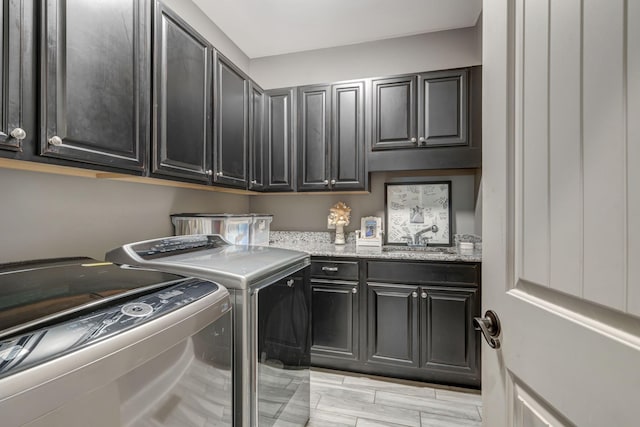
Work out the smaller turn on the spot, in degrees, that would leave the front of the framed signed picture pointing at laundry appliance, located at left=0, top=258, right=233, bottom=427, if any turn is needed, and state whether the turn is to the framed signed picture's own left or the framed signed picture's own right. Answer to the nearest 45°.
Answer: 0° — it already faces it

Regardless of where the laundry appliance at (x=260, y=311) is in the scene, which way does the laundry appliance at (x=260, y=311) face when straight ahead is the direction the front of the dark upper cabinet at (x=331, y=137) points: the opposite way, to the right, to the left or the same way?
to the left

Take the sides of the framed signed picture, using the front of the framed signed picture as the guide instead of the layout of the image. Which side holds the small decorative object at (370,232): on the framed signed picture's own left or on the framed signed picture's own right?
on the framed signed picture's own right

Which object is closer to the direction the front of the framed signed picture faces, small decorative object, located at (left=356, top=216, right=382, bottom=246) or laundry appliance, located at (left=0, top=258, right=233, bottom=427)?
the laundry appliance

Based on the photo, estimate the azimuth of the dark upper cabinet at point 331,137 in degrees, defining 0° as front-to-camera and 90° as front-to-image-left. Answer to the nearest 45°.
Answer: approximately 0°

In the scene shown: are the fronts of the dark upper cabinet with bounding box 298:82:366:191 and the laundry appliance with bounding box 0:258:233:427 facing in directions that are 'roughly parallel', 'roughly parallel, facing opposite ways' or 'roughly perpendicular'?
roughly perpendicular

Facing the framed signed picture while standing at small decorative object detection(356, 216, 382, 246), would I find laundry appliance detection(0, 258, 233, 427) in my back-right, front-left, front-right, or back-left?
back-right

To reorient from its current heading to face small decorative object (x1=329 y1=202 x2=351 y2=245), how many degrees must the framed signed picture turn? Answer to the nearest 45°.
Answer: approximately 90° to its right

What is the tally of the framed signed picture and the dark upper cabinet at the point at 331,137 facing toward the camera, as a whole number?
2
